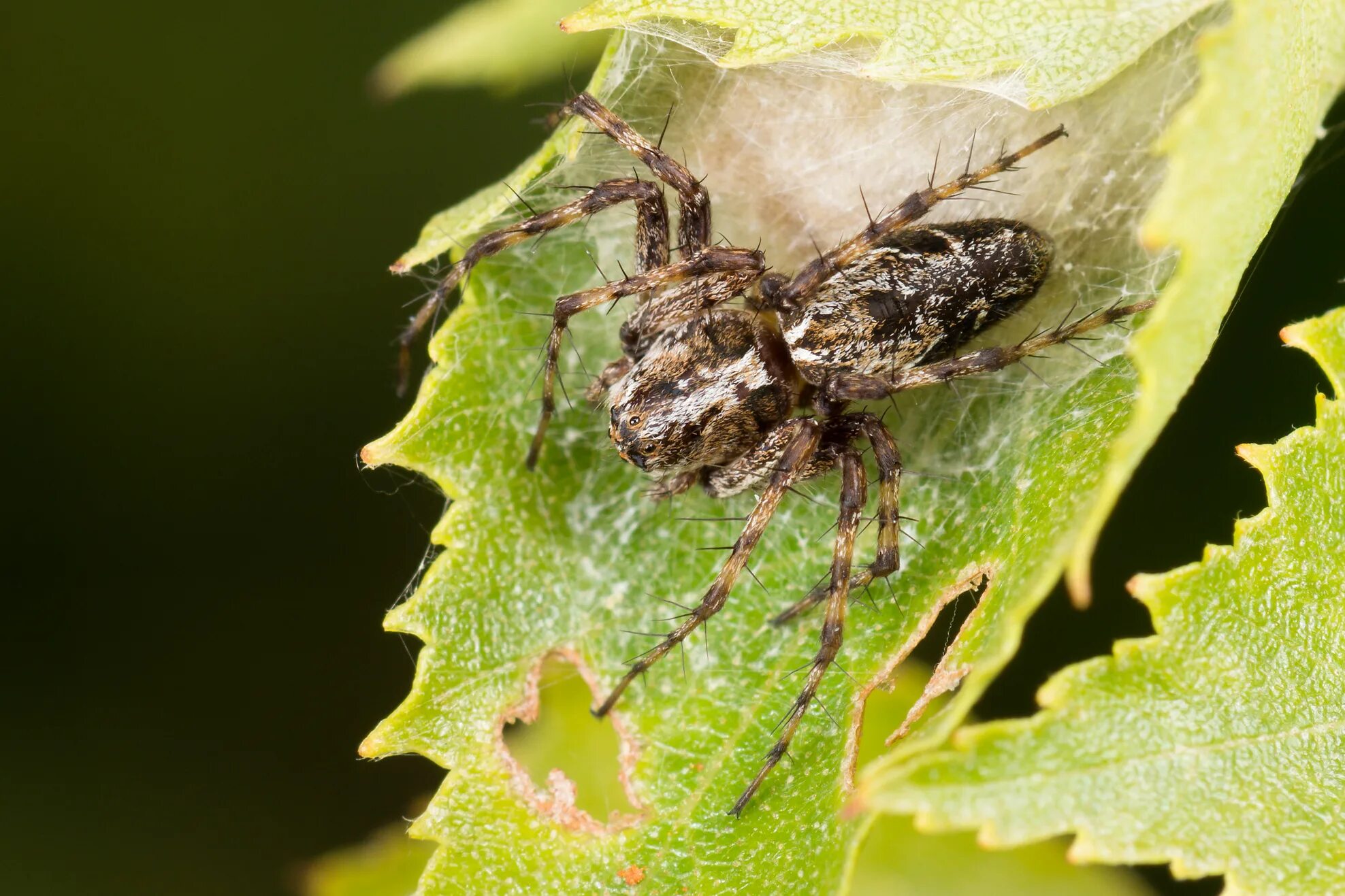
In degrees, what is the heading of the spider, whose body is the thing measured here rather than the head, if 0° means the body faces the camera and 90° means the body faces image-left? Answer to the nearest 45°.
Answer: approximately 45°
